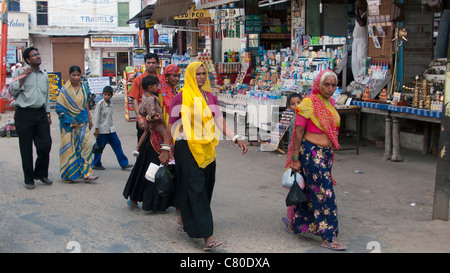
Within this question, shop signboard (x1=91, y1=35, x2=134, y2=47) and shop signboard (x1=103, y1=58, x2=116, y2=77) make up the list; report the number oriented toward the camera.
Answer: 2

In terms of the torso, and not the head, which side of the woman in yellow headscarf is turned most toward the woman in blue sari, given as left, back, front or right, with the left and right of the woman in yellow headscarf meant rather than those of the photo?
back

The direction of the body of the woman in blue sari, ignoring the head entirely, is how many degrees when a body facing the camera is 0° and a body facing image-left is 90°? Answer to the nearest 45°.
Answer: approximately 315°

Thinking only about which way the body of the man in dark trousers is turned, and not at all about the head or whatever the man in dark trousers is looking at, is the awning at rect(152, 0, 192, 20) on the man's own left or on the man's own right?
on the man's own left

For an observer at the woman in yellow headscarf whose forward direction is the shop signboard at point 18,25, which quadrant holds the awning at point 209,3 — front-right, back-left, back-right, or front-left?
front-right

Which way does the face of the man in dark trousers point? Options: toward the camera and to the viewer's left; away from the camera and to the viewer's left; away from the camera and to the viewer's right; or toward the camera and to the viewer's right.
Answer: toward the camera and to the viewer's right

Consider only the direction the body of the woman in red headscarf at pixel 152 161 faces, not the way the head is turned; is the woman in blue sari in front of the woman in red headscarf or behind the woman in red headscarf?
behind

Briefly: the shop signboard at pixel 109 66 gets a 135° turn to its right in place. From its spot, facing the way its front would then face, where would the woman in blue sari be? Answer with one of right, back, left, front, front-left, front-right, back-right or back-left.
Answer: back-left

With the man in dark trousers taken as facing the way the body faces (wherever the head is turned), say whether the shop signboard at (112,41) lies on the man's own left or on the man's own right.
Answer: on the man's own left

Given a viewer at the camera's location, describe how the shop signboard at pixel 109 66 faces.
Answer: facing the viewer

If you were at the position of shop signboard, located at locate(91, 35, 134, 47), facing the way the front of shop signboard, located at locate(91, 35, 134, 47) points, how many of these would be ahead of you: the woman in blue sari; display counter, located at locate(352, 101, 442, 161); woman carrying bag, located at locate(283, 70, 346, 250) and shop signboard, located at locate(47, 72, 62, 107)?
4

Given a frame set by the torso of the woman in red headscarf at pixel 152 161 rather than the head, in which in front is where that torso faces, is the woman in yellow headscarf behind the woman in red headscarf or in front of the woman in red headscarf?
in front

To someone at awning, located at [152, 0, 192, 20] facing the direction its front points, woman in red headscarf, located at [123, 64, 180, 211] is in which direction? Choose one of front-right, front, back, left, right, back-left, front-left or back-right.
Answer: front-left

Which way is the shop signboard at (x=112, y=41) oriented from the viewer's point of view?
toward the camera

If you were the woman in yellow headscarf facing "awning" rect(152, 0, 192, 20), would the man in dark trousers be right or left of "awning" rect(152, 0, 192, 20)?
left
